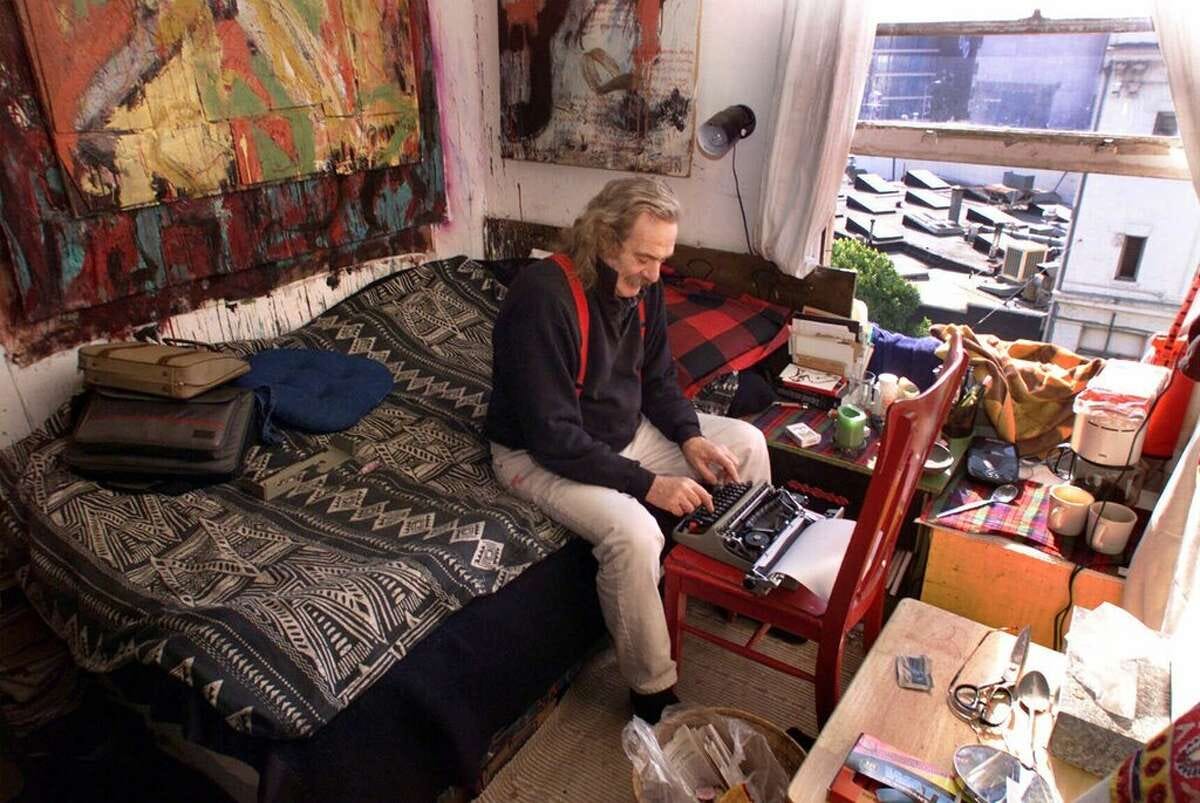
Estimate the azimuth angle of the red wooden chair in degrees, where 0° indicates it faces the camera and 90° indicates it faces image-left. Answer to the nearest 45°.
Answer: approximately 135°

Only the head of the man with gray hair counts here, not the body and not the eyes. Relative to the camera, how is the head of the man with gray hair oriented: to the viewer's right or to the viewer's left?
to the viewer's right

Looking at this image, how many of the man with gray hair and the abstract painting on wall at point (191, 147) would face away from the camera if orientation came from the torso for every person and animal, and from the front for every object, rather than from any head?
0

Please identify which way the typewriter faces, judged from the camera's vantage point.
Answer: facing away from the viewer and to the left of the viewer

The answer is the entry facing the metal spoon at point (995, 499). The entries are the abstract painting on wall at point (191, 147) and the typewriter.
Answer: the abstract painting on wall

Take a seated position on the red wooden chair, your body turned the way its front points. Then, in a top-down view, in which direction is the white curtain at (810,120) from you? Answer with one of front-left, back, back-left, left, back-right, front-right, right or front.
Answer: front-right

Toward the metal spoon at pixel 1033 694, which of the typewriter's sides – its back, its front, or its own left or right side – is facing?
back

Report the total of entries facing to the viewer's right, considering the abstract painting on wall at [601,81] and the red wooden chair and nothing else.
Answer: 0

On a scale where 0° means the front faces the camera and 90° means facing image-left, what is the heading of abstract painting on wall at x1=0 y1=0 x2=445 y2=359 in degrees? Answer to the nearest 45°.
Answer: approximately 315°

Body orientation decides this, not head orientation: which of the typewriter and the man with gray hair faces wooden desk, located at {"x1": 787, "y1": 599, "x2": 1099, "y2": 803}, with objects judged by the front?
the man with gray hair

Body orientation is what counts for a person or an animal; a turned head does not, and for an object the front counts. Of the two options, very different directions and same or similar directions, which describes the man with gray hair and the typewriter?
very different directions

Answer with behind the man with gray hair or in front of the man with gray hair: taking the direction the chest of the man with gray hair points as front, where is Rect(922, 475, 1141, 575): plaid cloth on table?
in front

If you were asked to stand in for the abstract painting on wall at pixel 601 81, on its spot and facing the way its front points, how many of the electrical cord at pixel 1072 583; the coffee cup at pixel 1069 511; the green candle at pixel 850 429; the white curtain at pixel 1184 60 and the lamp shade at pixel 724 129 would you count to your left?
5

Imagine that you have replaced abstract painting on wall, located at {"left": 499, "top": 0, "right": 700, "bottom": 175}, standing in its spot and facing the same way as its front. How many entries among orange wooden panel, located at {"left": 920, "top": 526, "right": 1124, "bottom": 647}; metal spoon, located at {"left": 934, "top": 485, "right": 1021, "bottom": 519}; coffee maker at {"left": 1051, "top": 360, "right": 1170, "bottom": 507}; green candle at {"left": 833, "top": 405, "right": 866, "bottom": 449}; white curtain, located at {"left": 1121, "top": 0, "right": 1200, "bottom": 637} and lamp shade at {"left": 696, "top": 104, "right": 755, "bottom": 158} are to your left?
6

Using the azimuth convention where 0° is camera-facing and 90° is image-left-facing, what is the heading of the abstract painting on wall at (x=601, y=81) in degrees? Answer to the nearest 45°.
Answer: approximately 45°

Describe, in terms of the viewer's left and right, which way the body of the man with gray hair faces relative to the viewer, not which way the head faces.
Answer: facing the viewer and to the right of the viewer
